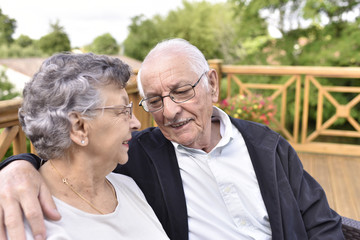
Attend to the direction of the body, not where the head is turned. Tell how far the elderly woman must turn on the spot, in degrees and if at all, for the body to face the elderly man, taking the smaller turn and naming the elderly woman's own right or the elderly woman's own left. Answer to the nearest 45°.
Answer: approximately 90° to the elderly woman's own left

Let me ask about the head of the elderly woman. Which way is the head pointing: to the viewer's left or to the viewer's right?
to the viewer's right

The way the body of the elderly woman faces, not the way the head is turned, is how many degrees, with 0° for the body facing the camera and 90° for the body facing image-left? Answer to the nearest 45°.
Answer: approximately 315°

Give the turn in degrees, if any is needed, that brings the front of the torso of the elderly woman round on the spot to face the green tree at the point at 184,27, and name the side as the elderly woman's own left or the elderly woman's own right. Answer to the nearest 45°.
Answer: approximately 135° to the elderly woman's own left

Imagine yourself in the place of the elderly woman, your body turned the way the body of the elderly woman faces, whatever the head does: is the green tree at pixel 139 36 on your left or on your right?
on your left

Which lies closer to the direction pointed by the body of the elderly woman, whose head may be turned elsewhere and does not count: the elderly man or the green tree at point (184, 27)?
the elderly man

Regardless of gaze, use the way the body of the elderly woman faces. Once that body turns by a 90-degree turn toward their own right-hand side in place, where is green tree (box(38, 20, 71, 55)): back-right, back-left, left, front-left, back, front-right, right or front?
back-right
